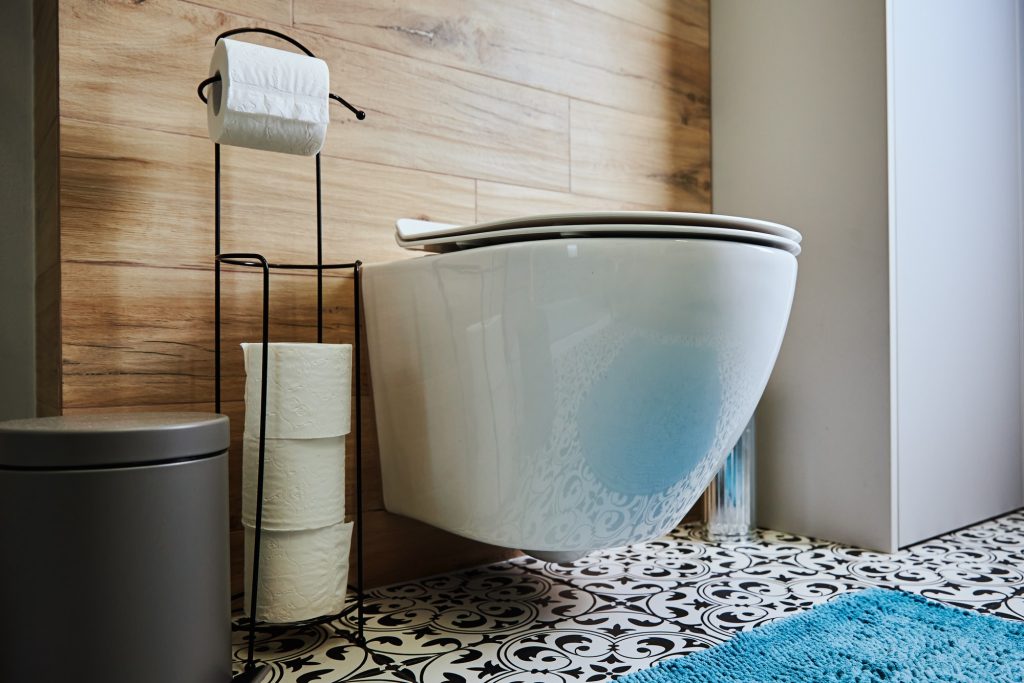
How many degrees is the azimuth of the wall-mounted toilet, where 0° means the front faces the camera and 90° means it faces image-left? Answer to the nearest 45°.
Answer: approximately 315°

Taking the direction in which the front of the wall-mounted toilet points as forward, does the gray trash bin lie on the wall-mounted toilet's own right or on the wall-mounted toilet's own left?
on the wall-mounted toilet's own right
